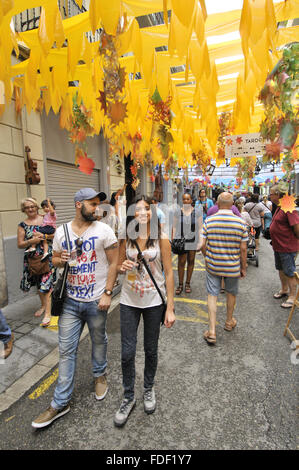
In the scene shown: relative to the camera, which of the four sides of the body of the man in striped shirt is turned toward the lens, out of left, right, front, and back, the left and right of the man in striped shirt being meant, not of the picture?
back

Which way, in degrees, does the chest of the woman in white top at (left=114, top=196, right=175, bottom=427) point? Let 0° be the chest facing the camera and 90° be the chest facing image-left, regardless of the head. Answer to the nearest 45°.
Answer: approximately 0°

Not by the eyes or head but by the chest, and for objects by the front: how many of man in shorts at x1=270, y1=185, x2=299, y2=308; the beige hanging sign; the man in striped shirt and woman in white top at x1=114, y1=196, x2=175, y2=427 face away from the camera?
1

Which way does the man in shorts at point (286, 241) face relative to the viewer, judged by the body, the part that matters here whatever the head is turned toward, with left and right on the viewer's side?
facing to the left of the viewer

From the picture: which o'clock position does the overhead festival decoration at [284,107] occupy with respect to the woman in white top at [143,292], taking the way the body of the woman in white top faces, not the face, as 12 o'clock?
The overhead festival decoration is roughly at 8 o'clock from the woman in white top.

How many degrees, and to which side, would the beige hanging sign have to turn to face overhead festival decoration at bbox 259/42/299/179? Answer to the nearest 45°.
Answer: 0° — it already faces it

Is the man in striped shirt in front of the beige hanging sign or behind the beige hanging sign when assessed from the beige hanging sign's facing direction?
in front

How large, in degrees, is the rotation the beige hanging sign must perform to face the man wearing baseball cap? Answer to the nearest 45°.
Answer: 0° — it already faces them

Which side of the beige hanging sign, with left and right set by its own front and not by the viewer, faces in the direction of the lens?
front
